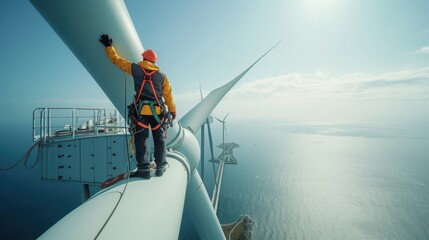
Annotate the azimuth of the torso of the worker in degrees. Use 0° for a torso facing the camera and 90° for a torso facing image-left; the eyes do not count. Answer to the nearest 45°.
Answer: approximately 180°
